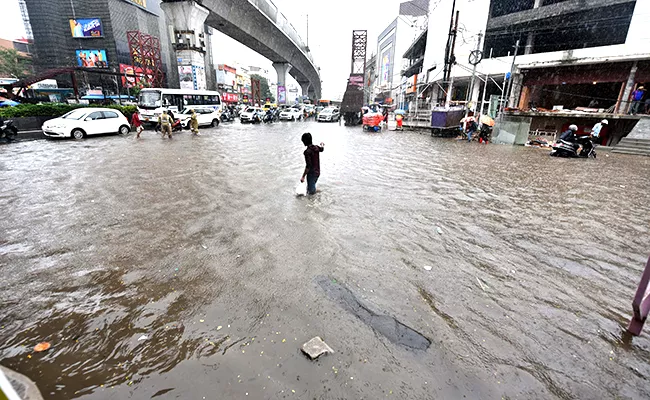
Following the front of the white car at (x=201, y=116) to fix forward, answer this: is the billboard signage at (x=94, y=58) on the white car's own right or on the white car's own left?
on the white car's own right

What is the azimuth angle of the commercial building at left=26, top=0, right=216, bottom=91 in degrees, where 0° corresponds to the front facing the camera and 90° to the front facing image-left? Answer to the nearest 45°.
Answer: approximately 315°

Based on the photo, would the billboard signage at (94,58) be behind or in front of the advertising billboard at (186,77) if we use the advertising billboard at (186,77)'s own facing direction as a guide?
behind

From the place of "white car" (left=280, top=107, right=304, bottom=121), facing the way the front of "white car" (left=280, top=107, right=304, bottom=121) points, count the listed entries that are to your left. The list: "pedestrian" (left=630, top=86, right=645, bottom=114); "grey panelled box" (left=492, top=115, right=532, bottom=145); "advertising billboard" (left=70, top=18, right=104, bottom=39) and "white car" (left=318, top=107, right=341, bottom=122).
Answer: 3

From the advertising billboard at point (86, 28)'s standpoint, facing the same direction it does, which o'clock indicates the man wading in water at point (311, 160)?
The man wading in water is roughly at 12 o'clock from the advertising billboard.

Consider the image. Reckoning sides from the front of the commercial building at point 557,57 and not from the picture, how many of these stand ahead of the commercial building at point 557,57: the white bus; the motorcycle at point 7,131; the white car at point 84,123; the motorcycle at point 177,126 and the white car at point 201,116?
5

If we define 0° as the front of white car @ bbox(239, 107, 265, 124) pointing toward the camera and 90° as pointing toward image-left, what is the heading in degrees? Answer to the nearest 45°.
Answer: approximately 45°

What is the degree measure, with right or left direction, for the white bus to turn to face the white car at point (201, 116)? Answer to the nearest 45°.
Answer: approximately 135° to its left

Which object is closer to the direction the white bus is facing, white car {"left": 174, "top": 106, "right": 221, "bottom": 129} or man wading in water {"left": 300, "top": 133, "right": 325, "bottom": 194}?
the man wading in water

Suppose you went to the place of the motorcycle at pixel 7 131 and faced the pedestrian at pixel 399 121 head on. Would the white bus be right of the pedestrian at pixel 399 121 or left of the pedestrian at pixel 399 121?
left
